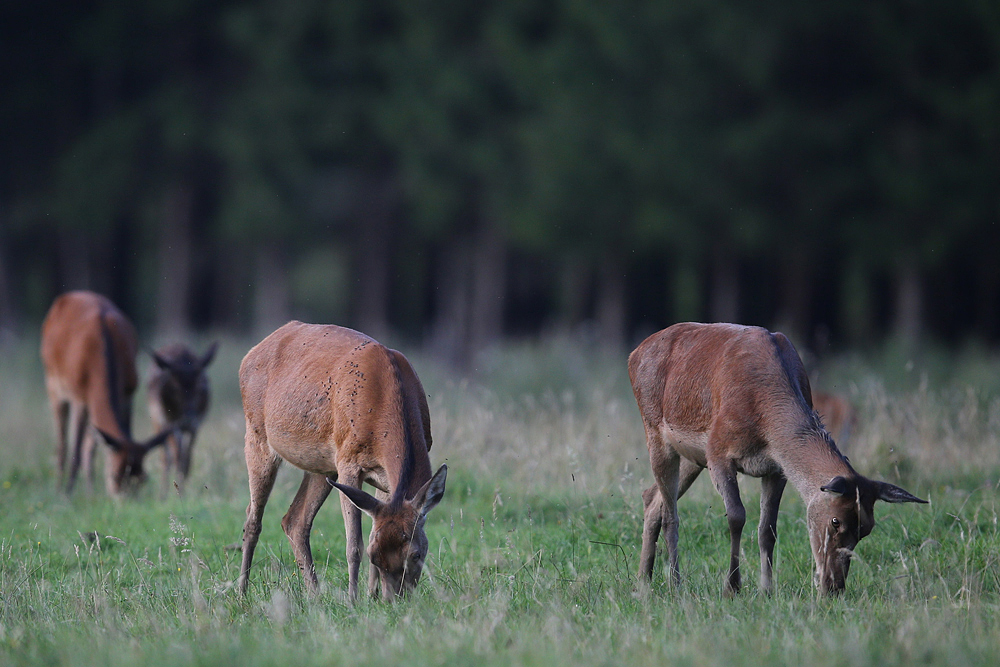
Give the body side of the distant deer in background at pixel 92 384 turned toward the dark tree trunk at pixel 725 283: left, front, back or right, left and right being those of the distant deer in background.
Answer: left

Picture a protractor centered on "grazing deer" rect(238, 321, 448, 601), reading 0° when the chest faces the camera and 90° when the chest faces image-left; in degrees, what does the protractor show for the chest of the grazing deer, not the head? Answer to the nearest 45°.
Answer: approximately 315°

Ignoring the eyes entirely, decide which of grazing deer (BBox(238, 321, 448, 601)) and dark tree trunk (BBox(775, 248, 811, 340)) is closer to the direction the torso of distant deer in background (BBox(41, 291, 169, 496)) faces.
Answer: the grazing deer

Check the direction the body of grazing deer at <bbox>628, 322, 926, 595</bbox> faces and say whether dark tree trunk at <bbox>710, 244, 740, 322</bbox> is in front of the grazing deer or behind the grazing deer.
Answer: behind

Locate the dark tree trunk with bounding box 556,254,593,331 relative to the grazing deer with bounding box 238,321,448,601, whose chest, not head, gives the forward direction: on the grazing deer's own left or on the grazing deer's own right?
on the grazing deer's own left

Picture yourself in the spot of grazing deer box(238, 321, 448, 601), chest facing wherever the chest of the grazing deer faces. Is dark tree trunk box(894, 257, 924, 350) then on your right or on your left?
on your left

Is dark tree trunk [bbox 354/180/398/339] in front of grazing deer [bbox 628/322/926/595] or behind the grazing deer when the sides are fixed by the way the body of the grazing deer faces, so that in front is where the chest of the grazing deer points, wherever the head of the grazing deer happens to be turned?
behind

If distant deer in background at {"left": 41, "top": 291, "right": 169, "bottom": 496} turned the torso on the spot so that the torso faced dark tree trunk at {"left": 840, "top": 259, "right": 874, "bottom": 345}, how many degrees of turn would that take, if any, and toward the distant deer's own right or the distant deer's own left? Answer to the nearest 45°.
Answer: approximately 90° to the distant deer's own left

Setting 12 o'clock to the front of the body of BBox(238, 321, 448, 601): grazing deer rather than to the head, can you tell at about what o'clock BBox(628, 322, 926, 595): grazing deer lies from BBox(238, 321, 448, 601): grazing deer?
BBox(628, 322, 926, 595): grazing deer is roughly at 11 o'clock from BBox(238, 321, 448, 601): grazing deer.
